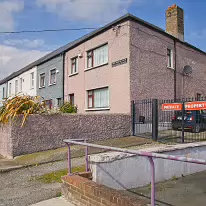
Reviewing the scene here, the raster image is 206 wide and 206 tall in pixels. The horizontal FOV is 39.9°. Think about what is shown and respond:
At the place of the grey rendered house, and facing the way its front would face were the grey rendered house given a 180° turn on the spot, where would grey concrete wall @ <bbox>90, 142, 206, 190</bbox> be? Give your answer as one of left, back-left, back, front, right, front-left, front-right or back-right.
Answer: back-right

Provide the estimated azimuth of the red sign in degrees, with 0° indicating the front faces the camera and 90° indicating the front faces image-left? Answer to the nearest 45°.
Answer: approximately 0°

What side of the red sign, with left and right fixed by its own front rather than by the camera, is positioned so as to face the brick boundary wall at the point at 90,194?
front

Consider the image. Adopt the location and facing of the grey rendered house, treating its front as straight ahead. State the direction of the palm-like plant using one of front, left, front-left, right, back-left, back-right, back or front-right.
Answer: front-left

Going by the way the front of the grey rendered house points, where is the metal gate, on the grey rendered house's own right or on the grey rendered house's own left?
on the grey rendered house's own left

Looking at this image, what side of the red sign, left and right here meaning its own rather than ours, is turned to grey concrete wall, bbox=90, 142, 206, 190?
front

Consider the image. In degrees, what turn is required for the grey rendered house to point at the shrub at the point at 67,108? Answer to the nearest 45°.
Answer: approximately 45° to its left

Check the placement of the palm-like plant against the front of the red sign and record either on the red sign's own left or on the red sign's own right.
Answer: on the red sign's own right

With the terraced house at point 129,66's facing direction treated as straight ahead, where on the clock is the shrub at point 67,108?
The shrub is roughly at 2 o'clock from the terraced house.

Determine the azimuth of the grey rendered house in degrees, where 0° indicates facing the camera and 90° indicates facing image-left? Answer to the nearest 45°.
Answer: approximately 45°

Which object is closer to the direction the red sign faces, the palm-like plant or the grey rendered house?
the palm-like plant
